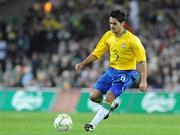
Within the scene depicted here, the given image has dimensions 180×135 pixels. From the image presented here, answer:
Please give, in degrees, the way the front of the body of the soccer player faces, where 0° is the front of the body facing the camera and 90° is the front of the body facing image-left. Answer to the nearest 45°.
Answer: approximately 45°

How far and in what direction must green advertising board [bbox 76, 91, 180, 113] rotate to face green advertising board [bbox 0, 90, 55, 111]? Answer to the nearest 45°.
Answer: approximately 90° to its right

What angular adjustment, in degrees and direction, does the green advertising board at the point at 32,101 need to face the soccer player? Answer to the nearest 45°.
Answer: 0° — it already faces them

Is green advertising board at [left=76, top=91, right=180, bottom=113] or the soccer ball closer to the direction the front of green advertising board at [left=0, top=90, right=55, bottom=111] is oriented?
the soccer ball

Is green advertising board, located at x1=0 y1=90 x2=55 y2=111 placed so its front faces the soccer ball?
yes

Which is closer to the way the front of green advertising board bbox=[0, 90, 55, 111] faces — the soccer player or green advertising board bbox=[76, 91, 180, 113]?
the soccer player

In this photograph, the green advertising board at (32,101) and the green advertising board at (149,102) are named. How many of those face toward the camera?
2

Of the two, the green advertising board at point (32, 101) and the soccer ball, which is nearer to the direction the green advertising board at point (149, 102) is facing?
the soccer ball

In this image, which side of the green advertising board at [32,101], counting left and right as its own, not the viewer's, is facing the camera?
front

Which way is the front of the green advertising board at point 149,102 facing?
toward the camera
